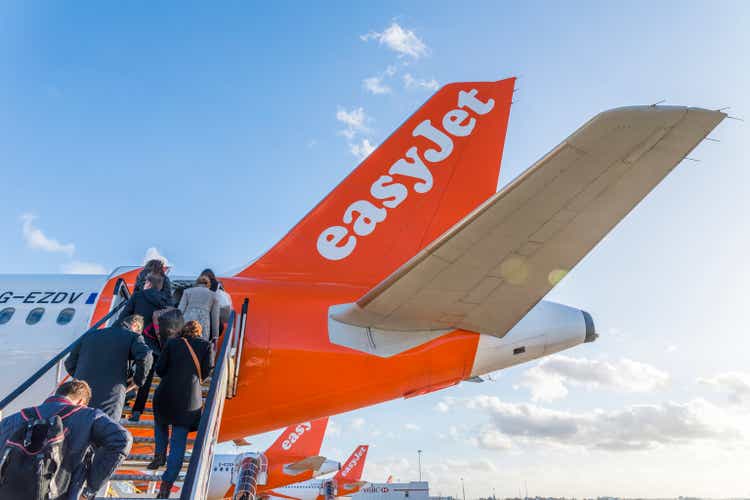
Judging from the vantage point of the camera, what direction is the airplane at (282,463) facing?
facing to the left of the viewer

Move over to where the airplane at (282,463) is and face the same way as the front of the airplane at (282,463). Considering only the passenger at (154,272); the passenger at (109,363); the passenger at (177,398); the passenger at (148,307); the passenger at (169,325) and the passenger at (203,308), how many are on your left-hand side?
6

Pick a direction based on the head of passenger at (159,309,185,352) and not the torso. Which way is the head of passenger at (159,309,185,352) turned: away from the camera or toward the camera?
away from the camera

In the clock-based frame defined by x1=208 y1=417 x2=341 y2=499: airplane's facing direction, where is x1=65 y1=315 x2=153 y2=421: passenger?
The passenger is roughly at 9 o'clock from the airplane.

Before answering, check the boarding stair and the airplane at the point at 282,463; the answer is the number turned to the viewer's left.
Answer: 1

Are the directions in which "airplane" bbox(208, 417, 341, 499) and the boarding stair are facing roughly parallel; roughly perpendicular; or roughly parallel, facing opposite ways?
roughly perpendicular
